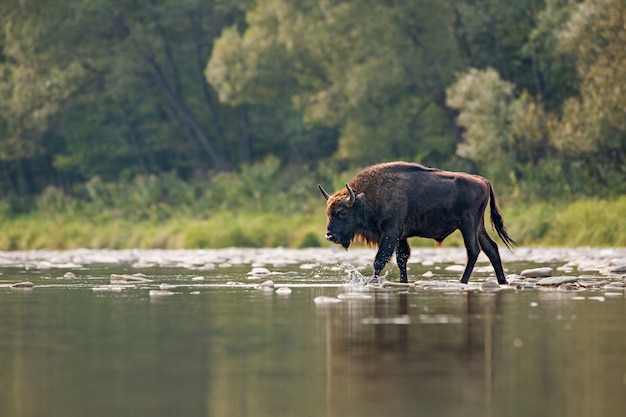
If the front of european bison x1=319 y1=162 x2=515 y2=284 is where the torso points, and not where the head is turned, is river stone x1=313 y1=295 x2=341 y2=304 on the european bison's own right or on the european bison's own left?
on the european bison's own left

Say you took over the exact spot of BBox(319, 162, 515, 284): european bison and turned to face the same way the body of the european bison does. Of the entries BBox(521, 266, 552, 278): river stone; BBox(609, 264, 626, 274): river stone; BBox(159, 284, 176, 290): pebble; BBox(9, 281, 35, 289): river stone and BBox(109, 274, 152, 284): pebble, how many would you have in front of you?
3

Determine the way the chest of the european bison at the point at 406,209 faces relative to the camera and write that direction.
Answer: to the viewer's left

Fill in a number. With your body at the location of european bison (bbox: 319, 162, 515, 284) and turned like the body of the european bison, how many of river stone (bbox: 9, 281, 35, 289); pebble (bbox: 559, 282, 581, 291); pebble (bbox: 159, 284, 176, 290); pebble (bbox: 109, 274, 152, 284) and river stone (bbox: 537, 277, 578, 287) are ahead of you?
3

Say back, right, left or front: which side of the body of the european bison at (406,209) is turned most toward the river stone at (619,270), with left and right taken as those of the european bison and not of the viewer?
back

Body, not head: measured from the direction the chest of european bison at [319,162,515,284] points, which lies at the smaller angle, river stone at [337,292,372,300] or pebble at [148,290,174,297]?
the pebble

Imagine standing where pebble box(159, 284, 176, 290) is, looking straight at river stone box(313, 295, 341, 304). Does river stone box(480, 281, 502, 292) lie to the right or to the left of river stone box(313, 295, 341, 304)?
left

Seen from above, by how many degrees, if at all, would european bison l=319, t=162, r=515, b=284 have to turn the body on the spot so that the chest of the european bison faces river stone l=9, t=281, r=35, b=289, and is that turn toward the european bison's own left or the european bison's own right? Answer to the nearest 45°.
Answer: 0° — it already faces it

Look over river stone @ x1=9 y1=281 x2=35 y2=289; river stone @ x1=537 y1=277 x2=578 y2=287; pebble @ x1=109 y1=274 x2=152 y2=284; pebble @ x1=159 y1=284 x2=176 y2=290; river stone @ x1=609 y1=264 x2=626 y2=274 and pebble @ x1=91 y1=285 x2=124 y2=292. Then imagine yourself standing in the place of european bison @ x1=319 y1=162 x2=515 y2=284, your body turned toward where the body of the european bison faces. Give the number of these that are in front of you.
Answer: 4

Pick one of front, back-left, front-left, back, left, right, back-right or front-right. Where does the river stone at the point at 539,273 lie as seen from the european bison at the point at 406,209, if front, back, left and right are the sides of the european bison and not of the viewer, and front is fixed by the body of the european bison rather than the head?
back
